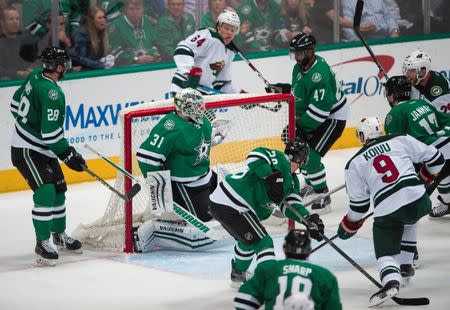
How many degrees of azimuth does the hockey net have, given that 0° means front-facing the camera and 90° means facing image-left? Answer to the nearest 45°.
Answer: approximately 315°

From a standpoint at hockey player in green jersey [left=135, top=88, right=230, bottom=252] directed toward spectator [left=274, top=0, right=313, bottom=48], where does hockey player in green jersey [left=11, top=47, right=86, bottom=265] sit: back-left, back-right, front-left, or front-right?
back-left

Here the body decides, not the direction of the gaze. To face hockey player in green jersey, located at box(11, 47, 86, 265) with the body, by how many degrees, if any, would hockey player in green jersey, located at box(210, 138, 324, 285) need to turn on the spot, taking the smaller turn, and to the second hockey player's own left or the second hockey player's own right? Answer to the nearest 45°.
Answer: approximately 135° to the second hockey player's own left

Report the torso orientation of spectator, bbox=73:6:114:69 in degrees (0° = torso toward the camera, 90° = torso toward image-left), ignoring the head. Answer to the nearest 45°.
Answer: approximately 315°

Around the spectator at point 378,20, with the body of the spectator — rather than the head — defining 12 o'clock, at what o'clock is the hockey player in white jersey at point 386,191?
The hockey player in white jersey is roughly at 12 o'clock from the spectator.

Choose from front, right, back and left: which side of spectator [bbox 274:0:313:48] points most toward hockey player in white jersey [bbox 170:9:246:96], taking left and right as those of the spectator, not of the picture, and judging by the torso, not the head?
front

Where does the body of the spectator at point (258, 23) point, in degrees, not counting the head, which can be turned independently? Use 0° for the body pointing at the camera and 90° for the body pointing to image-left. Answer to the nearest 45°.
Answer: approximately 0°

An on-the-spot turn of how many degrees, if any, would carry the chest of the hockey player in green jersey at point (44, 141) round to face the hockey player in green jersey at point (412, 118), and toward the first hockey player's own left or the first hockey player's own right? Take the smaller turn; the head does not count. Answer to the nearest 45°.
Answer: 0° — they already face them

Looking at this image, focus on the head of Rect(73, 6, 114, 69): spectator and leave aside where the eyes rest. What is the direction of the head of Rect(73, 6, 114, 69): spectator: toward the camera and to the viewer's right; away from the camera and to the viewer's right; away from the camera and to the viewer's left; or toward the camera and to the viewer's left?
toward the camera and to the viewer's right
